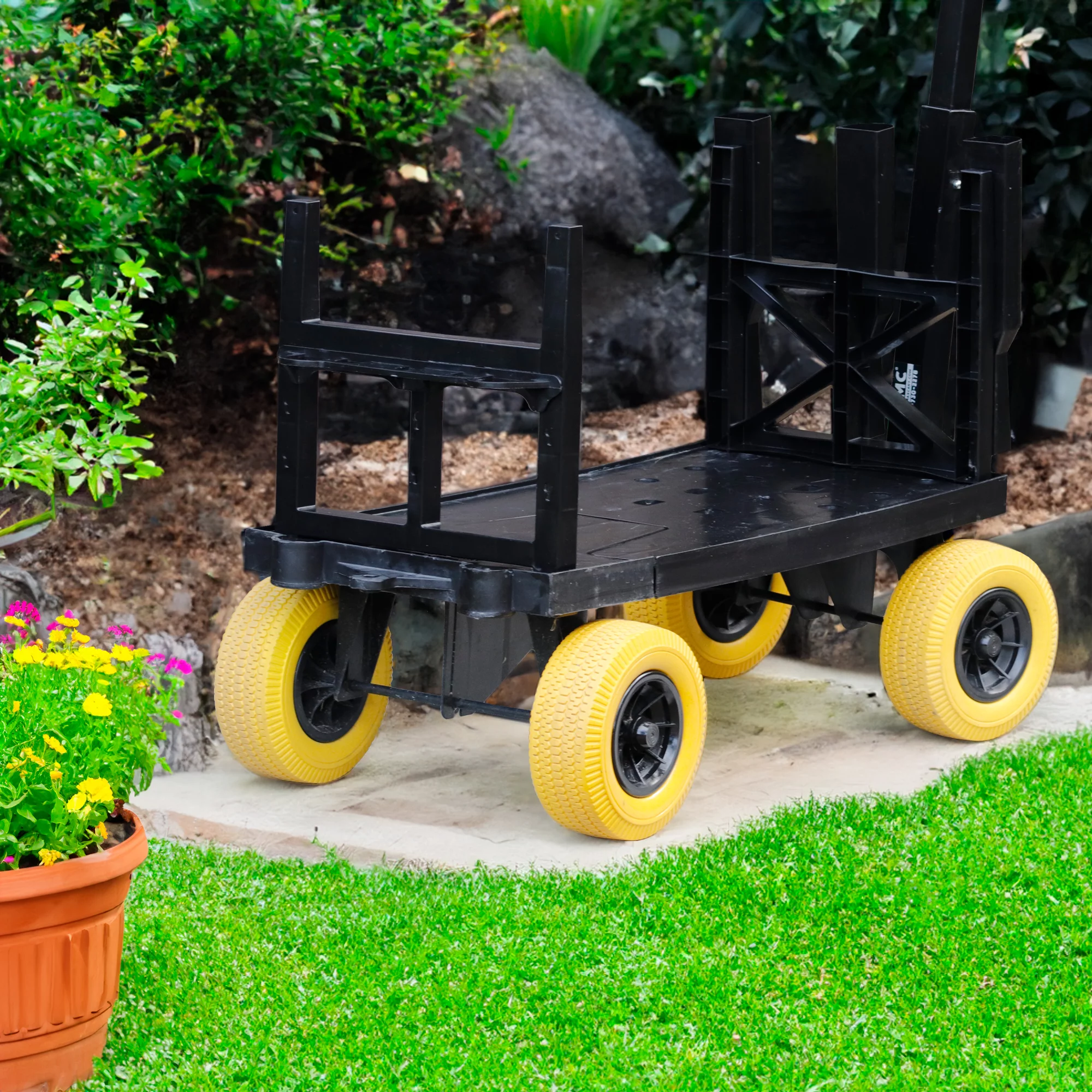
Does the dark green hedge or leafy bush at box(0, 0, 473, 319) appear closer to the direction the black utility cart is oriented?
the dark green hedge

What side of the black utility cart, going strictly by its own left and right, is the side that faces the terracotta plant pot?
back

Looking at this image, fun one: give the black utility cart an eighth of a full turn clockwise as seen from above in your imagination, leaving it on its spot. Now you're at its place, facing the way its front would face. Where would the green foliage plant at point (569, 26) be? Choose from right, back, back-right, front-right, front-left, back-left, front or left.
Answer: left

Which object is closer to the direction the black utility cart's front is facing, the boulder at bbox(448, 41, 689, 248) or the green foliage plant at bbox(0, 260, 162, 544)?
the boulder

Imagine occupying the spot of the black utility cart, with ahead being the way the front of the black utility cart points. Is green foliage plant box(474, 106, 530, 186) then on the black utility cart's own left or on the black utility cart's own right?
on the black utility cart's own left

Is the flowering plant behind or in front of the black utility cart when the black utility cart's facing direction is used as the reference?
behind

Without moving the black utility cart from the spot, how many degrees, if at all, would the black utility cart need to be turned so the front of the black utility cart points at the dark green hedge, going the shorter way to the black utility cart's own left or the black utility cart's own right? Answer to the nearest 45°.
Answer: approximately 45° to the black utility cart's own left

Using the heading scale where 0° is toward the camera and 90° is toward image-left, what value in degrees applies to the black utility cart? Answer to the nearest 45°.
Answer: approximately 225°

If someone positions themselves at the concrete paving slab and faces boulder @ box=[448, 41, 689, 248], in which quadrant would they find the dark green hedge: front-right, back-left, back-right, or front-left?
front-right
